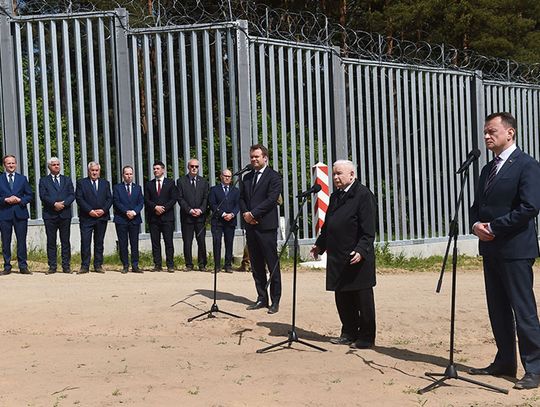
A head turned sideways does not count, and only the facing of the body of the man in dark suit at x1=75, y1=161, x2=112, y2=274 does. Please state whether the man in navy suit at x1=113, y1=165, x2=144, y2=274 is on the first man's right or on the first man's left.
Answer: on the first man's left

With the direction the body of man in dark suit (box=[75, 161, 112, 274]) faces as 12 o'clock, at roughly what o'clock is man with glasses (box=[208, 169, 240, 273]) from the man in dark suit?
The man with glasses is roughly at 9 o'clock from the man in dark suit.

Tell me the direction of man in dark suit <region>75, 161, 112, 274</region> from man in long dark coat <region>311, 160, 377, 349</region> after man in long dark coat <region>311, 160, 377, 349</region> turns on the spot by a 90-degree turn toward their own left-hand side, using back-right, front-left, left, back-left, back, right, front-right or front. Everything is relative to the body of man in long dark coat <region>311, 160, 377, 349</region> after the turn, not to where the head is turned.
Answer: back

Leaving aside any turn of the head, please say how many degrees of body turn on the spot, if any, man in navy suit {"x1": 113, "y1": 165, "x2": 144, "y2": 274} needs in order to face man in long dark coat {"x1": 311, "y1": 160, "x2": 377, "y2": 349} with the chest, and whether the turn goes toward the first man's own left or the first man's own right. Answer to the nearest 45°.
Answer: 0° — they already face them

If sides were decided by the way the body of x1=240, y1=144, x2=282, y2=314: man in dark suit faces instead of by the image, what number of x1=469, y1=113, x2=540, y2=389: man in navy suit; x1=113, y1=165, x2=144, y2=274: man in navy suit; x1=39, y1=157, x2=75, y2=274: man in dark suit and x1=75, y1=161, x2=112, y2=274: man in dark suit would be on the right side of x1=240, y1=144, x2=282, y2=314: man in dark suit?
3

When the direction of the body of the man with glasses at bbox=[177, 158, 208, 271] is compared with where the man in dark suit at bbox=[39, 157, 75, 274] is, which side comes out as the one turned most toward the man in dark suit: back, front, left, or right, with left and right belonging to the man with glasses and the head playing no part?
right

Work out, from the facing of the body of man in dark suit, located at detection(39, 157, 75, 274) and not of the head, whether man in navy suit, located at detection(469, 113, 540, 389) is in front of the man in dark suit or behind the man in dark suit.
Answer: in front

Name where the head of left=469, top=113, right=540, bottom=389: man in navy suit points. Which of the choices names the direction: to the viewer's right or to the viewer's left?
to the viewer's left

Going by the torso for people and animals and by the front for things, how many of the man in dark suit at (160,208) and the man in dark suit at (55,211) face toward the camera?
2
